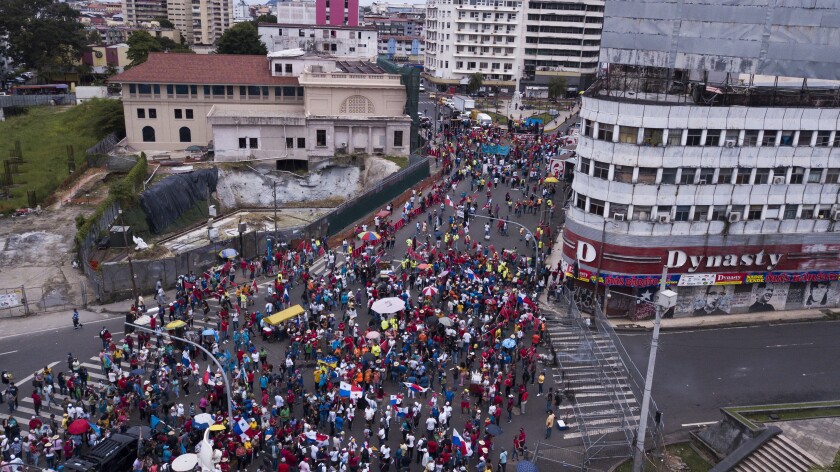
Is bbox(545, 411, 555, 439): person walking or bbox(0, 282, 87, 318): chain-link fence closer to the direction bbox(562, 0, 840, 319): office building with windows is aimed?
the person walking

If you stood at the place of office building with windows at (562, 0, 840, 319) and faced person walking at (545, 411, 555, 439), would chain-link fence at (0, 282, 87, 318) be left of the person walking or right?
right

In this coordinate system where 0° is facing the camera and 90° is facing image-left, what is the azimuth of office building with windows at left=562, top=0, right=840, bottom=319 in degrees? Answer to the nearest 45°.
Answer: approximately 0°

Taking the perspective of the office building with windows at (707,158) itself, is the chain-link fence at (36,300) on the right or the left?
on its right

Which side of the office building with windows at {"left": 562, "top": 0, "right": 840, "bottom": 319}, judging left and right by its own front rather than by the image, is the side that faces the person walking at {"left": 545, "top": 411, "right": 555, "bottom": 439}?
front

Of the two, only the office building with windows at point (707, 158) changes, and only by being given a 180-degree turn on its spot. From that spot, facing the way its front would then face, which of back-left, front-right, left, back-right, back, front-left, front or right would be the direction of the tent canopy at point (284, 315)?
back-left

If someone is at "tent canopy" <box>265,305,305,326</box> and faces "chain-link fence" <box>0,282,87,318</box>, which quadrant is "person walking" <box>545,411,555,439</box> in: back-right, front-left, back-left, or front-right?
back-left
